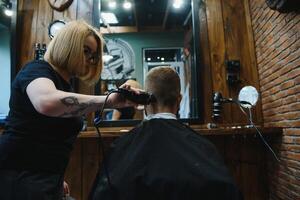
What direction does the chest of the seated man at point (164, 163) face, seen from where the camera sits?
away from the camera

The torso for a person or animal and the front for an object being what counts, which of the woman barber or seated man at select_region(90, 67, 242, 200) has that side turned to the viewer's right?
the woman barber

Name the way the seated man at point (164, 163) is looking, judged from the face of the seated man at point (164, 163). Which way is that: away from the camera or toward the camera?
away from the camera

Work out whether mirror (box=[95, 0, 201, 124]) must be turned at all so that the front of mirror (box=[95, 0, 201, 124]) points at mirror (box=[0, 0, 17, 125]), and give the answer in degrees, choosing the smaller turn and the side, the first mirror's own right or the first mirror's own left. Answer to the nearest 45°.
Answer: approximately 90° to the first mirror's own right

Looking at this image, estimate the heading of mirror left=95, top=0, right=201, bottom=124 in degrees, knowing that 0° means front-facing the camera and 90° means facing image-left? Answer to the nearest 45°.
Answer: approximately 0°

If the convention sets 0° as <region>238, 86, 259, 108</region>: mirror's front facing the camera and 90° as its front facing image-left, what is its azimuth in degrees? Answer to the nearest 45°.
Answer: approximately 0°

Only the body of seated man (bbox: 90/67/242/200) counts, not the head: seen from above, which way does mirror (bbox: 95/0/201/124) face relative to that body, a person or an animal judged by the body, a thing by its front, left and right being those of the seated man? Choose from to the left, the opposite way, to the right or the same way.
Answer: the opposite way

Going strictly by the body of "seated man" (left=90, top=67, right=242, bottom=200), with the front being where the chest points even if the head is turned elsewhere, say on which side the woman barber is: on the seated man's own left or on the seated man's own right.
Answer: on the seated man's own left

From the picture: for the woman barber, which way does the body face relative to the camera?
to the viewer's right

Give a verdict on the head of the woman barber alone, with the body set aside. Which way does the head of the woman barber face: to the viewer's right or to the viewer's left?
to the viewer's right
